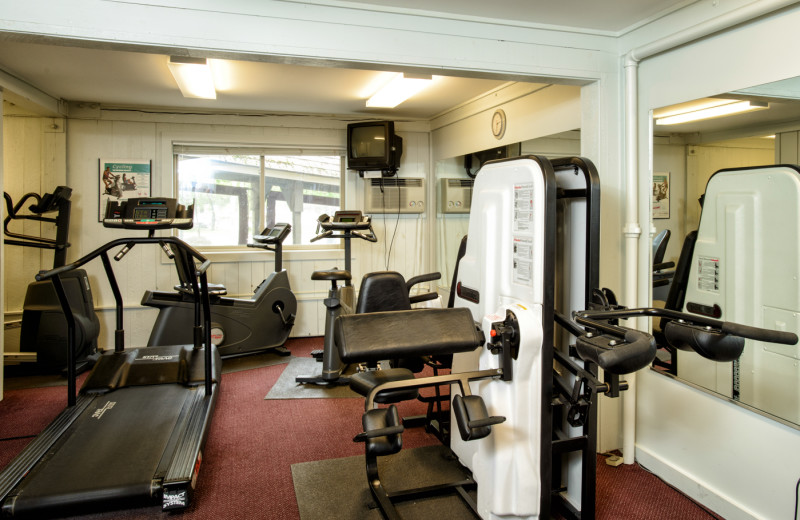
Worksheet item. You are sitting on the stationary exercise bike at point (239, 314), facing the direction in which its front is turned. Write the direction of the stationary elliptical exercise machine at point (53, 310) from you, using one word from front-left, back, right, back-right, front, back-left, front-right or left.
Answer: back

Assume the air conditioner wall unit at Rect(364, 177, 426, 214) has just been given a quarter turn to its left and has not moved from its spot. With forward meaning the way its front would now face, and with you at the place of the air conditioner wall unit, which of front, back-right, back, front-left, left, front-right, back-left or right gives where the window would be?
back

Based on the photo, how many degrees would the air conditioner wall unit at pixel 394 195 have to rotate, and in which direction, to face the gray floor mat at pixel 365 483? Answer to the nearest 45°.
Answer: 0° — it already faces it

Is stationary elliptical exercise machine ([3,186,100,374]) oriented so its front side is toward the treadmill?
no

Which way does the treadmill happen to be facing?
away from the camera

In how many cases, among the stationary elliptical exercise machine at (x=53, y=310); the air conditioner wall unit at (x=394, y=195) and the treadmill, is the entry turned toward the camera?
1

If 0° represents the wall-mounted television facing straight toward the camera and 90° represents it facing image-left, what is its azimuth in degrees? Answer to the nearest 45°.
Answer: approximately 45°

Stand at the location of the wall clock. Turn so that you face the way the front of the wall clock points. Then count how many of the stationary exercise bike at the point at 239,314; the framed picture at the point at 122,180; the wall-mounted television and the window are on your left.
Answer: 0

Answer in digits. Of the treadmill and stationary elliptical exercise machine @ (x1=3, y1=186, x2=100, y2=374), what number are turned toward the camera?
0

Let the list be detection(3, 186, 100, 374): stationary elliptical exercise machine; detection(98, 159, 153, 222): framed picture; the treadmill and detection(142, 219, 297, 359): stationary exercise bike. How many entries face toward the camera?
1

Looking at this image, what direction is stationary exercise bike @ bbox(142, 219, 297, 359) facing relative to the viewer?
to the viewer's right

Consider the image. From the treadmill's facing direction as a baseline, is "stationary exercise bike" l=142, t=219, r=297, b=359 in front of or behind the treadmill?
in front

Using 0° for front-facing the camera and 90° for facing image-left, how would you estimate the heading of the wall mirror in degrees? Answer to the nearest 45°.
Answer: approximately 45°

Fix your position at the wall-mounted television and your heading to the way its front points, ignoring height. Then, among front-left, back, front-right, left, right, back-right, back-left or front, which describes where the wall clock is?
left

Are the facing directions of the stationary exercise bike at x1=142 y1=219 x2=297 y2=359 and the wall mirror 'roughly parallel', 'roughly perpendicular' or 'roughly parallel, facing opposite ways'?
roughly parallel, facing opposite ways

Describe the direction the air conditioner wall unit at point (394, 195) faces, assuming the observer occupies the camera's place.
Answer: facing the viewer

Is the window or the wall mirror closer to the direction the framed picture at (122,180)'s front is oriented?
the wall mirror

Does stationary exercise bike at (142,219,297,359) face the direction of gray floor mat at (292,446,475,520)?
no

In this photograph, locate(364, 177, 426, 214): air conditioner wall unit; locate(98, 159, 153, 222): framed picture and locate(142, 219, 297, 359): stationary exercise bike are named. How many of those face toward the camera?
2
